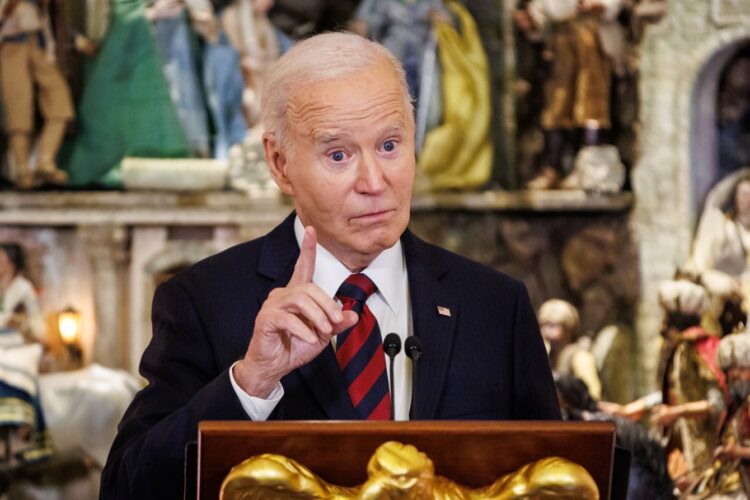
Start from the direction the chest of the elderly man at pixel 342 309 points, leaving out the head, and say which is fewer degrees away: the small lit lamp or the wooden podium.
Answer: the wooden podium

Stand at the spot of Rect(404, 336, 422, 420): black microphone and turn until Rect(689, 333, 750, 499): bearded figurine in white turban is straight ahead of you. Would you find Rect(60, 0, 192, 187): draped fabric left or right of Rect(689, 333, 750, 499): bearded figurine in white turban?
left

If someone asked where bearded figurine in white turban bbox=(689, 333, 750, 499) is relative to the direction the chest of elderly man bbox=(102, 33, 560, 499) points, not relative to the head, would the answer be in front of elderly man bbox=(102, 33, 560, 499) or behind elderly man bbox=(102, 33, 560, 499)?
behind

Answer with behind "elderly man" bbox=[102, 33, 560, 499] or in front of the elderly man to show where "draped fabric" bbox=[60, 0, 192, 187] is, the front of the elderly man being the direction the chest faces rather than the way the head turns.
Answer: behind

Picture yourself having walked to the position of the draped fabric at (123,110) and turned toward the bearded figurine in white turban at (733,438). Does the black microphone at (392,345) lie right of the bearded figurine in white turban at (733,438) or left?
right

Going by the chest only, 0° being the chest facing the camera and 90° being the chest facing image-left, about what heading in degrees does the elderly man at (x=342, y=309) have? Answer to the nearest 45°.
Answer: approximately 0°

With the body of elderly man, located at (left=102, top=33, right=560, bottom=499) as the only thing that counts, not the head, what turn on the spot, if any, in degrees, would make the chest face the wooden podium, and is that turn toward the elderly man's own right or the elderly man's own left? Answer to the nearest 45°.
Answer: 0° — they already face it

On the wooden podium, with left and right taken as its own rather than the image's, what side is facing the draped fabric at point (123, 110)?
back

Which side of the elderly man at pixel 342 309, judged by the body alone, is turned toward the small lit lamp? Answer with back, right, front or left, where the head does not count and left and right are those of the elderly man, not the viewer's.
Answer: back

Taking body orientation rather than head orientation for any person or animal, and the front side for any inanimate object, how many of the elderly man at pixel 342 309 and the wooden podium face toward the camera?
2
